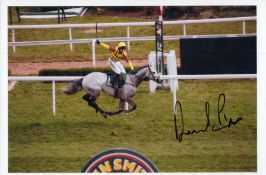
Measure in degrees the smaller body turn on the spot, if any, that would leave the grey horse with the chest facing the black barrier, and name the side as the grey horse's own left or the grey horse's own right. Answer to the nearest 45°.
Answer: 0° — it already faces it

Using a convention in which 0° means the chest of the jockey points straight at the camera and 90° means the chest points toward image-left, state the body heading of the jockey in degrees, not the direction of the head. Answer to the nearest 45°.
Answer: approximately 315°

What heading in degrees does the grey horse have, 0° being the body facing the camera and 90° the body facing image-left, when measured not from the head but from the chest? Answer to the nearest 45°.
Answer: approximately 270°
